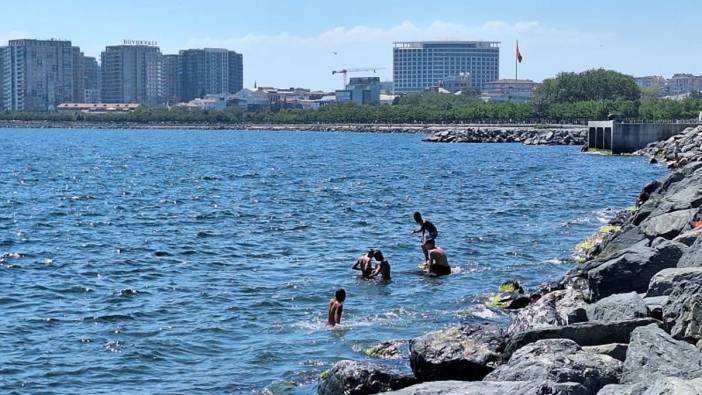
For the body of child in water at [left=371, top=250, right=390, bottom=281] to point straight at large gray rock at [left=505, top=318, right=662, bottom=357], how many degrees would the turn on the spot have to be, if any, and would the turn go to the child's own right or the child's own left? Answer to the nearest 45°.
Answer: approximately 90° to the child's own left

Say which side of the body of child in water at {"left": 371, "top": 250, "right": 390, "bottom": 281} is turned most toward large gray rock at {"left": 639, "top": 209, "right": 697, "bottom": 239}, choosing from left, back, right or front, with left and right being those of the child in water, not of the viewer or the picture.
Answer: back

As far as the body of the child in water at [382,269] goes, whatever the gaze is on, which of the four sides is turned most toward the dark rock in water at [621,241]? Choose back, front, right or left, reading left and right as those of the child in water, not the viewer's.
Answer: back

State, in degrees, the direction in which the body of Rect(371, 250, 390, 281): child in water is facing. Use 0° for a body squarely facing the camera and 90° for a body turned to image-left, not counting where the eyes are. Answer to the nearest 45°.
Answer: approximately 90°

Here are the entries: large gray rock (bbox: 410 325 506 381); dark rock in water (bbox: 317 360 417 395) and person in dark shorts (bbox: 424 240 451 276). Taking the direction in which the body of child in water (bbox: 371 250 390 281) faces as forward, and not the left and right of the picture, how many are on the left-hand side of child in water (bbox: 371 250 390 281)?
2

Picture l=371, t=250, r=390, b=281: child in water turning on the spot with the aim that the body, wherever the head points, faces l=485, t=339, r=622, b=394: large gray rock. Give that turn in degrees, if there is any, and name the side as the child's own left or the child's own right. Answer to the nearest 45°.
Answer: approximately 90° to the child's own left

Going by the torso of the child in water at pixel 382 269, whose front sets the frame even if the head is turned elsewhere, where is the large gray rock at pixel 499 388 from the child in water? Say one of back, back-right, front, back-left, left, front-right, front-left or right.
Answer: left

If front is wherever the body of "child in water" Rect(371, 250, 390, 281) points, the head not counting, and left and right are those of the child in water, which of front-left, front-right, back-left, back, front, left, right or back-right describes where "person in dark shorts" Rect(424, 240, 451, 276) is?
back-right

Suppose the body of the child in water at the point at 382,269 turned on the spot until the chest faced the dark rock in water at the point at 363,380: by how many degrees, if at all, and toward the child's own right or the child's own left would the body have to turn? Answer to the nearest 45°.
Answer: approximately 90° to the child's own left
